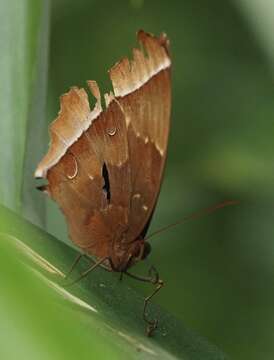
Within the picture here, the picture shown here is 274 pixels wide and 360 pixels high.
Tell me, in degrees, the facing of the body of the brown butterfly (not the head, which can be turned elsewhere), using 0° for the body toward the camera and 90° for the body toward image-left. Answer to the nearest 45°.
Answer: approximately 270°
